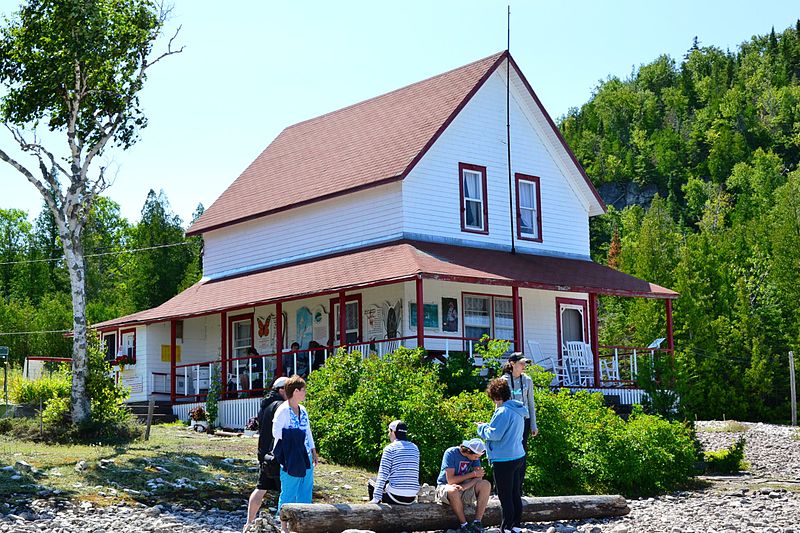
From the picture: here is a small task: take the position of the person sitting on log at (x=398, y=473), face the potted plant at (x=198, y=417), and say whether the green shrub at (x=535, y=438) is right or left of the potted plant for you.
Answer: right

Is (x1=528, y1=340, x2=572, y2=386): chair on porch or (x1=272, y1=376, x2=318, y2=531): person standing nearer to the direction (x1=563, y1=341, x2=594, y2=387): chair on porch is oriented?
the person standing

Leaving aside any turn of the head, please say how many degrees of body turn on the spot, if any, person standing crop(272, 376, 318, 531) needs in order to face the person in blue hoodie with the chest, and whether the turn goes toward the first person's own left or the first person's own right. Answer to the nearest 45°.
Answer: approximately 45° to the first person's own left

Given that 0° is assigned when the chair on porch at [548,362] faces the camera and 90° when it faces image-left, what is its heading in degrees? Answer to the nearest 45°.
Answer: approximately 315°

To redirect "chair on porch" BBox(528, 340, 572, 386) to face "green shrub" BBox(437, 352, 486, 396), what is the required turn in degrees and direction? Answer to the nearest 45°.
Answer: approximately 45° to its right

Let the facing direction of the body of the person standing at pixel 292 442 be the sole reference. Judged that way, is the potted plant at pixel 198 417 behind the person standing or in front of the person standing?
behind

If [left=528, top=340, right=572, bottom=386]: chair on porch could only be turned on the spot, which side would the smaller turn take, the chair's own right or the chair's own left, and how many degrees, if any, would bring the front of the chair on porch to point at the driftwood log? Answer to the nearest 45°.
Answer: approximately 45° to the chair's own right
